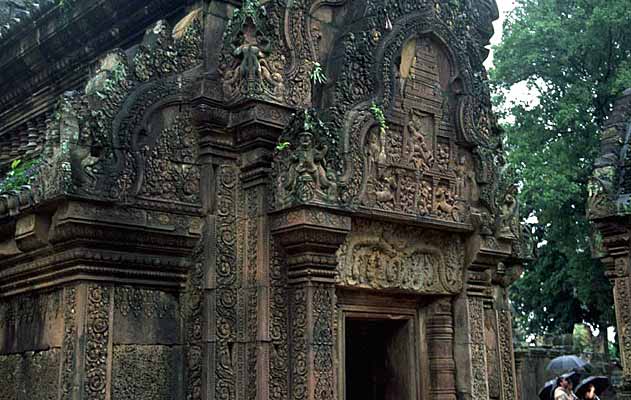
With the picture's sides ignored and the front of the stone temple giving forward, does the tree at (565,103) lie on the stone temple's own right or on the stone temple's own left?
on the stone temple's own left

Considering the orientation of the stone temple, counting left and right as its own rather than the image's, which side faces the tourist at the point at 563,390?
left

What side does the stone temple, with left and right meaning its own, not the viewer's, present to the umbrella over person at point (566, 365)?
left

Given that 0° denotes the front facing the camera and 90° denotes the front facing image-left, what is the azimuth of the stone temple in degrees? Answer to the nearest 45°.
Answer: approximately 315°

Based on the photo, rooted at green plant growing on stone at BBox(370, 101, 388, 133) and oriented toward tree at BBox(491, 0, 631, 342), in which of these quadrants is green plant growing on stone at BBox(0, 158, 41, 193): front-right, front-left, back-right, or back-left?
back-left
